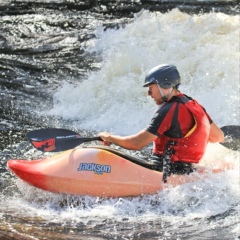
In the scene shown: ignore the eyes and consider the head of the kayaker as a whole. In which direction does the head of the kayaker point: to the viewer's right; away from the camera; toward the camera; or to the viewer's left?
to the viewer's left

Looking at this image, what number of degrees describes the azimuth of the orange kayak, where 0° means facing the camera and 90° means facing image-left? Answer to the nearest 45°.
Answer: approximately 90°
